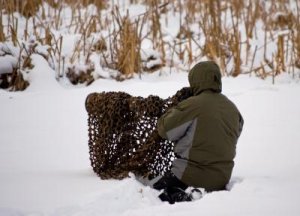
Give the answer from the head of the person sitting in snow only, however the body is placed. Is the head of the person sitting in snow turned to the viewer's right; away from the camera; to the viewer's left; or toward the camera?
away from the camera

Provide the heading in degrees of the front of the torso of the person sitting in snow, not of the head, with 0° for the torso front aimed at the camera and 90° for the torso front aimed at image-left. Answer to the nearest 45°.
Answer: approximately 135°
